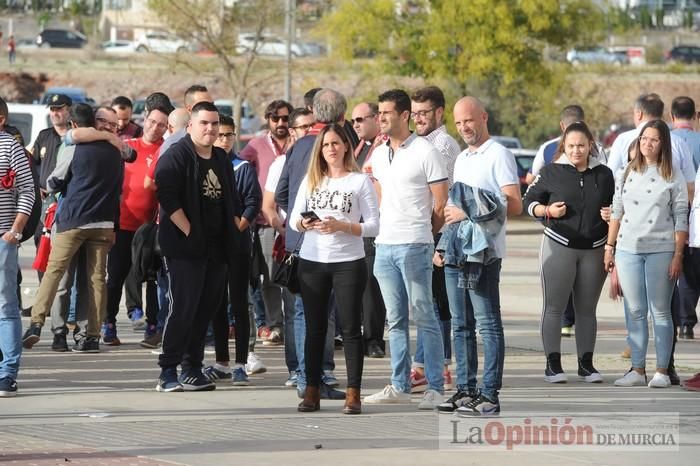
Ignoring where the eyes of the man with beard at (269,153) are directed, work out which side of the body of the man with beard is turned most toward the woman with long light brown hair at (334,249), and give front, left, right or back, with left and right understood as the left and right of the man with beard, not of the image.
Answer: front

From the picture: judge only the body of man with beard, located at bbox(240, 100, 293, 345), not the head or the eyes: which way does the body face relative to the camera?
toward the camera

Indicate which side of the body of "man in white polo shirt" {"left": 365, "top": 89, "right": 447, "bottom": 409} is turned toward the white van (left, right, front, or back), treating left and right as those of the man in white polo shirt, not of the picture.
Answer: right

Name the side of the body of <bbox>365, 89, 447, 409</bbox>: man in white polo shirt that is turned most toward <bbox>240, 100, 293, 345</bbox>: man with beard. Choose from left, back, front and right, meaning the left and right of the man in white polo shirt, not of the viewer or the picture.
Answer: right

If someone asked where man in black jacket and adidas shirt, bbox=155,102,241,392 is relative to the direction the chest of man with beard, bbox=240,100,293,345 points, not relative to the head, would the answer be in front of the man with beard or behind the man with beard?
in front

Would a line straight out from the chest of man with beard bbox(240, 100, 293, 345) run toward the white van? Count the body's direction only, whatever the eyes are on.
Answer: no

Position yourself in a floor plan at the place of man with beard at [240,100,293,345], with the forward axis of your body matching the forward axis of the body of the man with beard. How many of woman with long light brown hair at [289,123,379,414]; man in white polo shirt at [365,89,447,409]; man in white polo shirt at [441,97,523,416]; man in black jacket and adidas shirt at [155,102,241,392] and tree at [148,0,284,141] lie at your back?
1

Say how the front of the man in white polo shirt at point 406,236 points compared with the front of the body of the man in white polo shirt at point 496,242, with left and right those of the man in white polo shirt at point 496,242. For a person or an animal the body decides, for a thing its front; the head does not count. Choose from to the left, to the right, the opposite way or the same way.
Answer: the same way

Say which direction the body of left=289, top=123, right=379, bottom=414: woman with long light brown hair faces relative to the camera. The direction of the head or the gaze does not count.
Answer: toward the camera

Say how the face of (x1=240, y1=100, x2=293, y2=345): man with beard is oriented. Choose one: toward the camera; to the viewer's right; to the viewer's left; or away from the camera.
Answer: toward the camera

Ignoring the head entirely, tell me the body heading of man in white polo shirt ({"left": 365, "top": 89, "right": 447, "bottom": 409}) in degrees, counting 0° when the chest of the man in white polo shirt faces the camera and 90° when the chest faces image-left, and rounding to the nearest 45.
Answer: approximately 45°

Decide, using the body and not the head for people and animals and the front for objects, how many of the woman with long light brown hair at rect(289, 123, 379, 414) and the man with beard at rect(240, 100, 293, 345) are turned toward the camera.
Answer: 2

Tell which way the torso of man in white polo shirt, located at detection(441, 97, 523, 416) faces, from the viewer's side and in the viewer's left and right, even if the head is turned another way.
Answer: facing the viewer and to the left of the viewer

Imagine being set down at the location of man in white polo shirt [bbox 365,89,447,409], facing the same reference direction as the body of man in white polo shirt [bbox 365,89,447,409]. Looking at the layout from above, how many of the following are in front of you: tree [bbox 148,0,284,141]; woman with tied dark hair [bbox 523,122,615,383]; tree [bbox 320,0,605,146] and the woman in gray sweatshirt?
0

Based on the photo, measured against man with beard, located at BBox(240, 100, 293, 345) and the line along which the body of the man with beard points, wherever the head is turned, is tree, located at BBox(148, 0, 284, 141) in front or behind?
behind

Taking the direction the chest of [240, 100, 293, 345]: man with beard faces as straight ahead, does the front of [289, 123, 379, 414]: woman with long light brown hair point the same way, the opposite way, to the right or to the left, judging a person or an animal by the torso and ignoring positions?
the same way

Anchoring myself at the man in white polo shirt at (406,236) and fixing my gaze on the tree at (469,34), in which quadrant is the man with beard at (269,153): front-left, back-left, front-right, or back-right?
front-left

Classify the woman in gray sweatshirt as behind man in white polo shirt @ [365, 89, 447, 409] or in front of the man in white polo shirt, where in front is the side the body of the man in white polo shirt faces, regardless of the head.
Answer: behind

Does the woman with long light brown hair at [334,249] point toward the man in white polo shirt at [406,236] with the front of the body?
no
